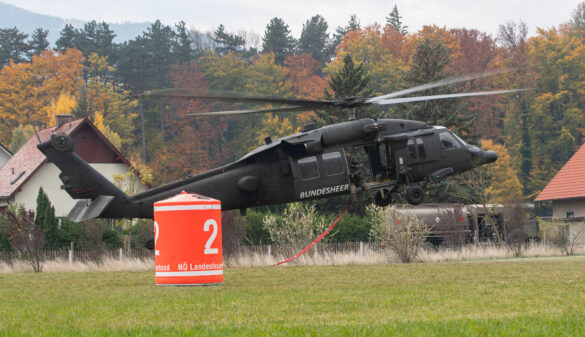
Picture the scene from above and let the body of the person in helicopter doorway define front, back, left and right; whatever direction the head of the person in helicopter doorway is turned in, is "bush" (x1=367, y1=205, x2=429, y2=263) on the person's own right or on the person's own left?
on the person's own left

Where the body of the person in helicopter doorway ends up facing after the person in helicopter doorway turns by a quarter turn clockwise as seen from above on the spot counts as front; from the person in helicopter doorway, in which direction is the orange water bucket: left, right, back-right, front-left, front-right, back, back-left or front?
front

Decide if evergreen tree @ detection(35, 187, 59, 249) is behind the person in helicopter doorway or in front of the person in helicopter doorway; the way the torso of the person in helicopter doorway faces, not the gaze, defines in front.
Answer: behind

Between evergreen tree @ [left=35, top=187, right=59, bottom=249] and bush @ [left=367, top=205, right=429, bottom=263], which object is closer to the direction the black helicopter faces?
the bush

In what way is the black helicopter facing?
to the viewer's right

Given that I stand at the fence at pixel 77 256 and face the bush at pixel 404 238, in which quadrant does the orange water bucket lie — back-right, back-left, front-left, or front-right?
front-right

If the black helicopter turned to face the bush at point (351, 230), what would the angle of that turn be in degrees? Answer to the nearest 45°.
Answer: approximately 90° to its left

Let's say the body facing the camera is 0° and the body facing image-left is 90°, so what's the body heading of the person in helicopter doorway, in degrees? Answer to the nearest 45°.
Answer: approximately 315°

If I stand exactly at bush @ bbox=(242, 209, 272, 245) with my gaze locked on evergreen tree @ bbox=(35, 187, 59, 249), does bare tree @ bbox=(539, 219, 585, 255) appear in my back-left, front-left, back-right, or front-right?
back-left

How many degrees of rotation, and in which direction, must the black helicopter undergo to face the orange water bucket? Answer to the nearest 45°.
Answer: approximately 135° to its right

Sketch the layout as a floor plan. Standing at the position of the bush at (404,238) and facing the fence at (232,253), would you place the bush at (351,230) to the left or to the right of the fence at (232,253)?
right

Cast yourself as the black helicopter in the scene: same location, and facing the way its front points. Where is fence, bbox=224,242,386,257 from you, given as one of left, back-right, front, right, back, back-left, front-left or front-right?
left

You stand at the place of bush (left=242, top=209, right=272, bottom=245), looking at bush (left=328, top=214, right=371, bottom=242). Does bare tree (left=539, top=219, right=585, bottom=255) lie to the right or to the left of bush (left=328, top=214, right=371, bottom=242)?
right

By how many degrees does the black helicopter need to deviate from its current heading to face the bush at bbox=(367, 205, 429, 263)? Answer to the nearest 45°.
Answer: approximately 45° to its left
